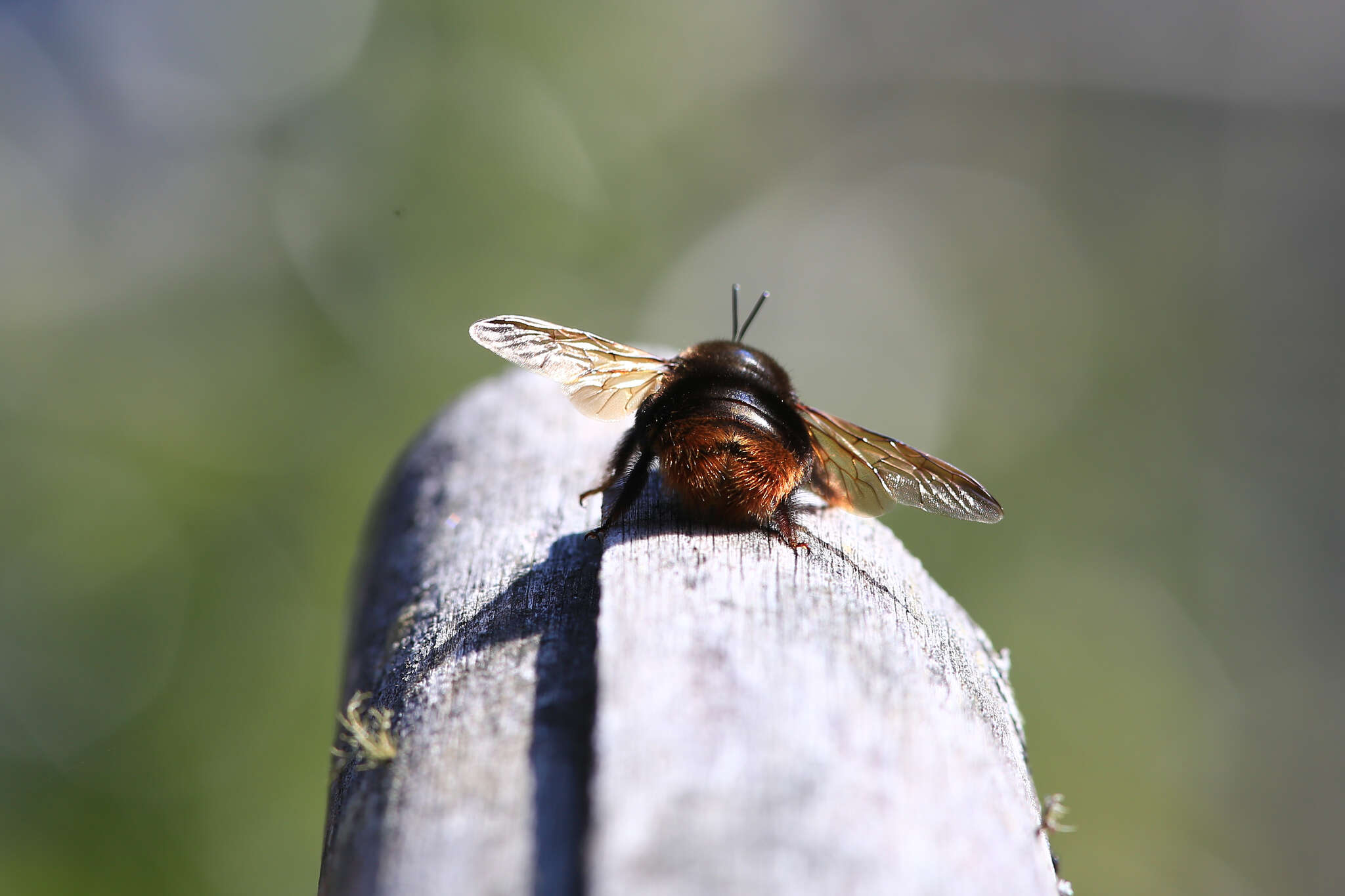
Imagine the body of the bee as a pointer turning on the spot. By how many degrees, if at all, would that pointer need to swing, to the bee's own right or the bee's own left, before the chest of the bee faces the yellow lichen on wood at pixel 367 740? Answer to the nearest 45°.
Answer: approximately 135° to the bee's own left

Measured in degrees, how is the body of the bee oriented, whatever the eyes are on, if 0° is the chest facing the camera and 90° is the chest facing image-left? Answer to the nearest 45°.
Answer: approximately 180°
